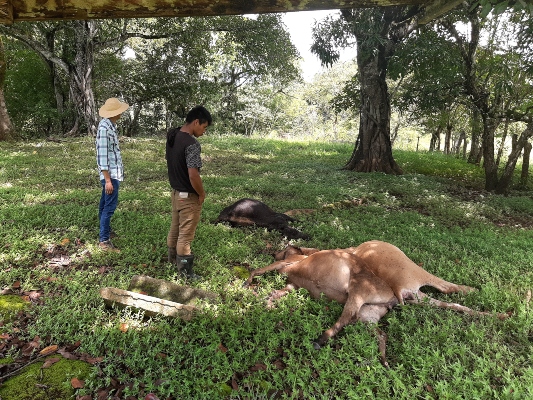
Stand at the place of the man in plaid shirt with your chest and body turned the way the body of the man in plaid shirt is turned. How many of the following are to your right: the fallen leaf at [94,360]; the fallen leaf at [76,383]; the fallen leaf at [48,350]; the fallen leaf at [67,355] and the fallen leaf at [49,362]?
5

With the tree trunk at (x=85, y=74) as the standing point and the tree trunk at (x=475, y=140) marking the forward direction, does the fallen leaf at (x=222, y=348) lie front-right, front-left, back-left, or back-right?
front-right

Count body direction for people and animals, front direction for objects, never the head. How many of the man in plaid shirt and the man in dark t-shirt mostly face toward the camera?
0

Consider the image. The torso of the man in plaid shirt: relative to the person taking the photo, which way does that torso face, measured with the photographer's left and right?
facing to the right of the viewer

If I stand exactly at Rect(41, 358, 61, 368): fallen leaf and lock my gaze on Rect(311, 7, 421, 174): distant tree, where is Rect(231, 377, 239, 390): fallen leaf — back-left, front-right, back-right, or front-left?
front-right

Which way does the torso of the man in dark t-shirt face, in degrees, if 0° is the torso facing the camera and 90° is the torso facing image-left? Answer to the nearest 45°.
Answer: approximately 225°

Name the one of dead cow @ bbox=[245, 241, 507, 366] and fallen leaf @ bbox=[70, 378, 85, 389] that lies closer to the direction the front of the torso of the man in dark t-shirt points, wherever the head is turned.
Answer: the dead cow

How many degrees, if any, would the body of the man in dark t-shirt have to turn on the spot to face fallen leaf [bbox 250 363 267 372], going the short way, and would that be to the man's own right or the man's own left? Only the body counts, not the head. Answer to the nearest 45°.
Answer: approximately 135° to the man's own right

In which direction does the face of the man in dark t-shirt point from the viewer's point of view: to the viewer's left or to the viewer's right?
to the viewer's right

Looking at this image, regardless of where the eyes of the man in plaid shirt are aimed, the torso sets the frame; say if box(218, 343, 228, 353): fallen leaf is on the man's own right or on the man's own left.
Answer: on the man's own right

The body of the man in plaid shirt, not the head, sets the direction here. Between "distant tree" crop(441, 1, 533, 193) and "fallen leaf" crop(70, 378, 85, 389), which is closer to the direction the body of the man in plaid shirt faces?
the distant tree

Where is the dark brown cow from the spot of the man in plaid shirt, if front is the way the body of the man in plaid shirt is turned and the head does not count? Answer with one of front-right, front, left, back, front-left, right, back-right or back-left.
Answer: front

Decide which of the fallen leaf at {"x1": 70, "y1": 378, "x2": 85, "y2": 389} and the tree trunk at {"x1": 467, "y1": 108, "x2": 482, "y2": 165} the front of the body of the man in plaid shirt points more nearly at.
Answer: the tree trunk

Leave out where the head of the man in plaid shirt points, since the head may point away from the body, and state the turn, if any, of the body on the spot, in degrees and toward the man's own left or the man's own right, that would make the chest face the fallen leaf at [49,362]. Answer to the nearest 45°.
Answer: approximately 90° to the man's own right

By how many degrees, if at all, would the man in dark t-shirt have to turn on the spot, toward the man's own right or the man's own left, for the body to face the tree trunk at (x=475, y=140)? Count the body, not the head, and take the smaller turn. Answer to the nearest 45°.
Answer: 0° — they already face it

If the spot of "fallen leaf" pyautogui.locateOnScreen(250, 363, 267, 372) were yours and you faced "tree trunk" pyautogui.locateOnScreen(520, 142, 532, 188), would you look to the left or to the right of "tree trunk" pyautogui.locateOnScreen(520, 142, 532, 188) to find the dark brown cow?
left

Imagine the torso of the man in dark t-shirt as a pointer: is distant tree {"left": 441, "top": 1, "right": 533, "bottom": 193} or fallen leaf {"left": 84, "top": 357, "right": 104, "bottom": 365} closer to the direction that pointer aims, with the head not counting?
the distant tree
